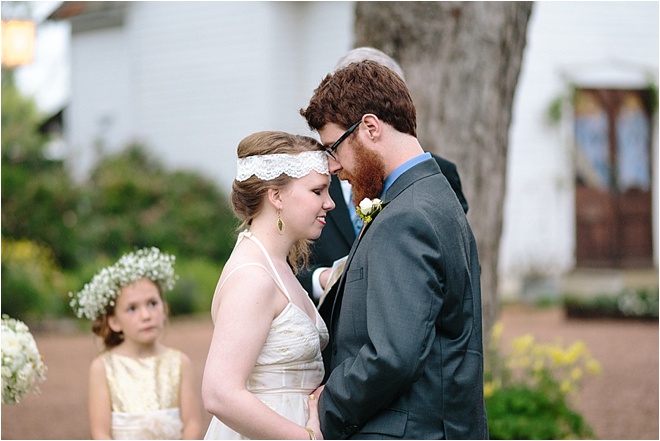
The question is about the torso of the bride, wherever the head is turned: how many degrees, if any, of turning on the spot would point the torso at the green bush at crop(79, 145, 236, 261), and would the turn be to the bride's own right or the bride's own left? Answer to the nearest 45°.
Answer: approximately 90° to the bride's own left

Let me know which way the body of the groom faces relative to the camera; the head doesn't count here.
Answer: to the viewer's left

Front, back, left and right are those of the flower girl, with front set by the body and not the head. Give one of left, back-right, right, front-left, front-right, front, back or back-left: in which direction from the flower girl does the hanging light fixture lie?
back

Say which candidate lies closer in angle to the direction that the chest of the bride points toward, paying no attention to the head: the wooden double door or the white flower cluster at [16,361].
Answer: the wooden double door

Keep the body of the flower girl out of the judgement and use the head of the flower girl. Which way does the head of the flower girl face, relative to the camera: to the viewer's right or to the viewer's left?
to the viewer's right

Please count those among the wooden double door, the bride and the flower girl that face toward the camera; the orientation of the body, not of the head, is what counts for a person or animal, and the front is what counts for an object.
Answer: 2

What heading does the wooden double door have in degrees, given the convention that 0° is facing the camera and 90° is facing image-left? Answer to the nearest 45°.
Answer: approximately 0°

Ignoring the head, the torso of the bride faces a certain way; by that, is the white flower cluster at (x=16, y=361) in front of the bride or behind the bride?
behind

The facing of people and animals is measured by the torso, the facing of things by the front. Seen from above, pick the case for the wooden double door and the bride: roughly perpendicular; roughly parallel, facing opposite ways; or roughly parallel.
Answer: roughly perpendicular

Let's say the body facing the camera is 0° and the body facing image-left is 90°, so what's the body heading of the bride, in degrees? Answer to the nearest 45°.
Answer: approximately 270°
